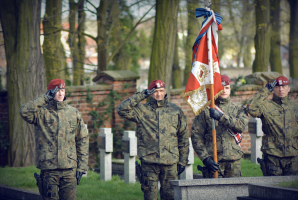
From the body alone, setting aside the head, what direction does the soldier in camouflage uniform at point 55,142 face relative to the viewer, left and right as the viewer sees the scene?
facing the viewer

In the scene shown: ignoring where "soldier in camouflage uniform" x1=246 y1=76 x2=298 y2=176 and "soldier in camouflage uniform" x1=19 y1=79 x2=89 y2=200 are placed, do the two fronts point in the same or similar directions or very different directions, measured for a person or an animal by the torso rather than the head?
same or similar directions

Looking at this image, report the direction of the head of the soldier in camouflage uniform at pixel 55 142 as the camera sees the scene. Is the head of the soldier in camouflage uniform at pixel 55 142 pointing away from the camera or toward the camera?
toward the camera

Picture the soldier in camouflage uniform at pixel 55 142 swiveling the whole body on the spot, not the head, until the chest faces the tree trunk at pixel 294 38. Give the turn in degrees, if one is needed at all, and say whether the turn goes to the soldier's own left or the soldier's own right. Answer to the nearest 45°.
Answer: approximately 135° to the soldier's own left

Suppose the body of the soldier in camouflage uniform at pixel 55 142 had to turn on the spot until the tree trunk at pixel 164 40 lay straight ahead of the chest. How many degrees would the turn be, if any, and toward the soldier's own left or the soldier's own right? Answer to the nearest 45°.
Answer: approximately 135° to the soldier's own left

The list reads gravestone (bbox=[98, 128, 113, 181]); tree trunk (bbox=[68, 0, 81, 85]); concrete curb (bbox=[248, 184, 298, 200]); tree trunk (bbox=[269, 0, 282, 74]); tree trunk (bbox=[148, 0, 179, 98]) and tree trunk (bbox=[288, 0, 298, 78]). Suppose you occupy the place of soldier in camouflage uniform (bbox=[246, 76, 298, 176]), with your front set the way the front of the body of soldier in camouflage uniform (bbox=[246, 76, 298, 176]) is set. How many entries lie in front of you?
1

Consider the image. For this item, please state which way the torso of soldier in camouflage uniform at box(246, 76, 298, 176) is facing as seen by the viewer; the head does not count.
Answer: toward the camera

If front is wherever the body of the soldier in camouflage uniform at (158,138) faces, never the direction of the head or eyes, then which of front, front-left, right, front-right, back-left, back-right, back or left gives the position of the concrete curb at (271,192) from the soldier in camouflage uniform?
front-left

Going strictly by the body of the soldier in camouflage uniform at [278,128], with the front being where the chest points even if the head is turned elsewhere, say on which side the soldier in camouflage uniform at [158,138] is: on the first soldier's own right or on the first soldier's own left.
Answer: on the first soldier's own right

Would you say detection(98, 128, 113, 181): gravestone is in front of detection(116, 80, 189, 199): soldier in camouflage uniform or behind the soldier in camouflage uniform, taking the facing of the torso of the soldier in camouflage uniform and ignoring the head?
behind

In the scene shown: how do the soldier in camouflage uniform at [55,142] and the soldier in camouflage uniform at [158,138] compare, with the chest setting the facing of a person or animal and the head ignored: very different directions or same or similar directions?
same or similar directions

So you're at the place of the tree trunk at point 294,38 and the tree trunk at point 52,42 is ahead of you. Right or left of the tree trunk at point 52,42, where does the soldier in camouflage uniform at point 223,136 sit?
left

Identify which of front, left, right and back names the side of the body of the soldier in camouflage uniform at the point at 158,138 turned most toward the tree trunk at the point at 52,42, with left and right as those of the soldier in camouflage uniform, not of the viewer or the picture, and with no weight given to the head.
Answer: back

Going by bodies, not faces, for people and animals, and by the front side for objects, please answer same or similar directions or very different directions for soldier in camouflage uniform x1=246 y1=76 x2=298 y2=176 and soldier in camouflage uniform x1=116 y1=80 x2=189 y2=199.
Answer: same or similar directions

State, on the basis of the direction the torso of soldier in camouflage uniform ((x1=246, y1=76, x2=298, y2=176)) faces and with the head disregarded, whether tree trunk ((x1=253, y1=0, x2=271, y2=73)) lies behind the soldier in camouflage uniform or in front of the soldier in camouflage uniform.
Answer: behind
